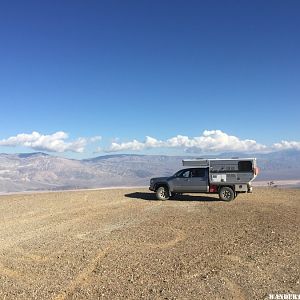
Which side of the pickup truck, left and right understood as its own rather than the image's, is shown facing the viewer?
left
